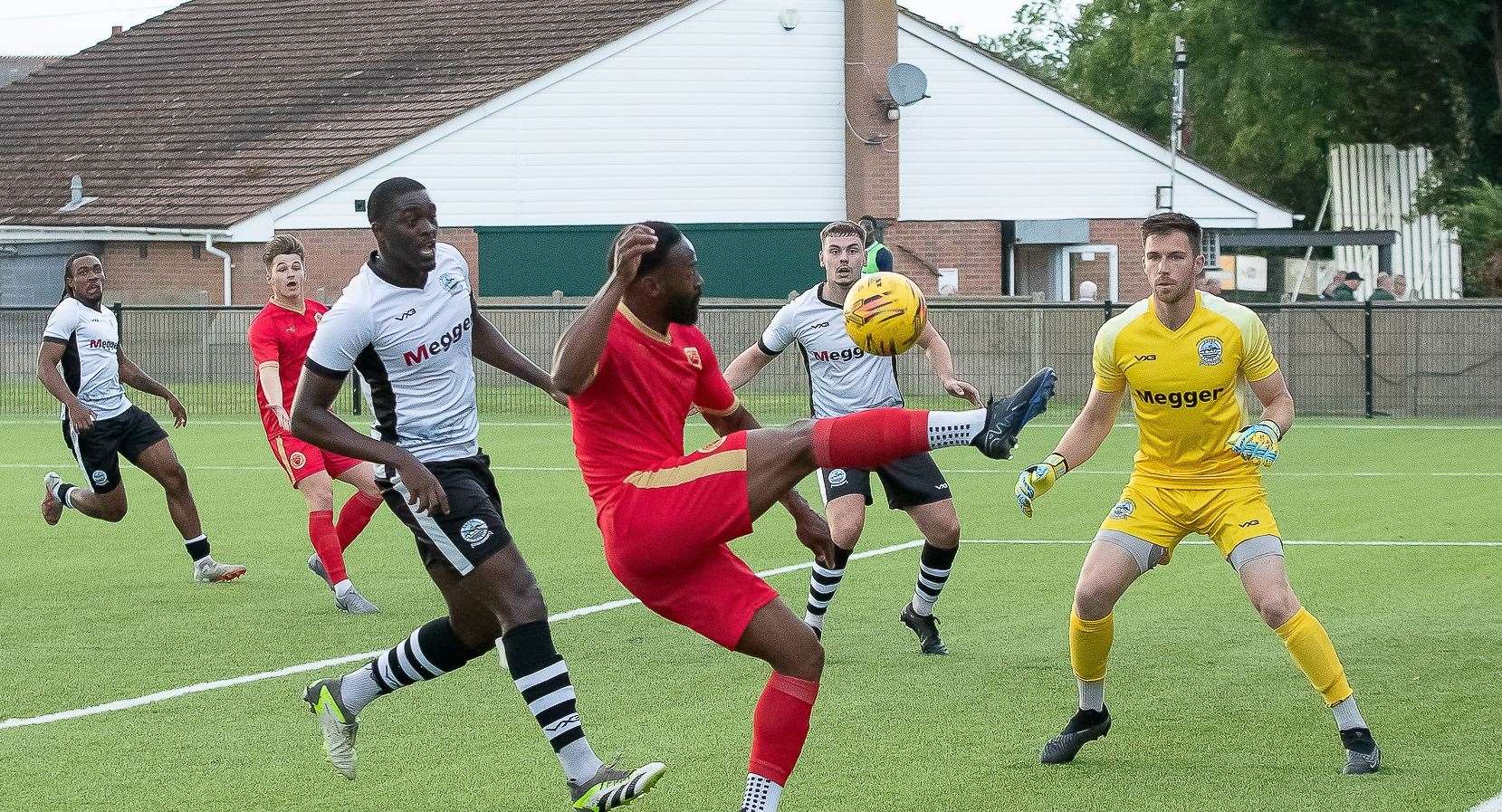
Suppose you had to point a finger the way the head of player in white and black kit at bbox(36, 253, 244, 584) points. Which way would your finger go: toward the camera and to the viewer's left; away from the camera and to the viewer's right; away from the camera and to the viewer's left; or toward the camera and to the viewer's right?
toward the camera and to the viewer's right

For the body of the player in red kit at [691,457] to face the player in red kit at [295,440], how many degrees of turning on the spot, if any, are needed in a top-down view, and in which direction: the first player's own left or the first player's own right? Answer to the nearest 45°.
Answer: approximately 135° to the first player's own left

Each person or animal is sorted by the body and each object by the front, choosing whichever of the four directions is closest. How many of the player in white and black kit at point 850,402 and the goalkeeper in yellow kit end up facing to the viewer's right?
0

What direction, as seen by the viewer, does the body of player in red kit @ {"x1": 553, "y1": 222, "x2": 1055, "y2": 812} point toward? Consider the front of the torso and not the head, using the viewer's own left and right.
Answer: facing to the right of the viewer

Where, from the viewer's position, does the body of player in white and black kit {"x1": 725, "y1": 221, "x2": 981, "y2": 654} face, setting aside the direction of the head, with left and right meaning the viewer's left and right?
facing the viewer

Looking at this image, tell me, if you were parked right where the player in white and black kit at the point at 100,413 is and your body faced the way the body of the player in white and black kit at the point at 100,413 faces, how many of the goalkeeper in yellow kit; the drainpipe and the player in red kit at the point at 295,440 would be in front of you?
2

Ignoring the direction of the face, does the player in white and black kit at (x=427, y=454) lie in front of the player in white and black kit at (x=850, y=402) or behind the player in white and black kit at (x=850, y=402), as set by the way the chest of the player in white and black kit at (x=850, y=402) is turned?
in front

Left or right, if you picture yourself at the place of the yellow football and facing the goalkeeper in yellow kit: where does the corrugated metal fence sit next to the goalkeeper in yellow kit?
left

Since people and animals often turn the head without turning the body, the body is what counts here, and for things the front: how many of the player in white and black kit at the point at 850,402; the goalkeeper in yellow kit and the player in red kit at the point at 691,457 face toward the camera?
2

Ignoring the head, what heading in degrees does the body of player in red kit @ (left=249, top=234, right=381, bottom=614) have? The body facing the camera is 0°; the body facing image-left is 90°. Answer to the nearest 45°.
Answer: approximately 315°

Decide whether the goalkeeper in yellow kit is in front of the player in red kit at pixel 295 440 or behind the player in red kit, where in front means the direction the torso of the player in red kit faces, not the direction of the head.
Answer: in front

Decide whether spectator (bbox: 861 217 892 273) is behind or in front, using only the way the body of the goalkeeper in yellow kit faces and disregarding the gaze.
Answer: behind

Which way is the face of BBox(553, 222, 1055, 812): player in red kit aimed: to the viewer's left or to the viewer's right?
to the viewer's right

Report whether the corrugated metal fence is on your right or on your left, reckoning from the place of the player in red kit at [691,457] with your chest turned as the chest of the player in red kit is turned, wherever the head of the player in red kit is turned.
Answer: on your left

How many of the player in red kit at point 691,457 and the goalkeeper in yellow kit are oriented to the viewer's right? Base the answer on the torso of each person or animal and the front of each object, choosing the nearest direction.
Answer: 1
